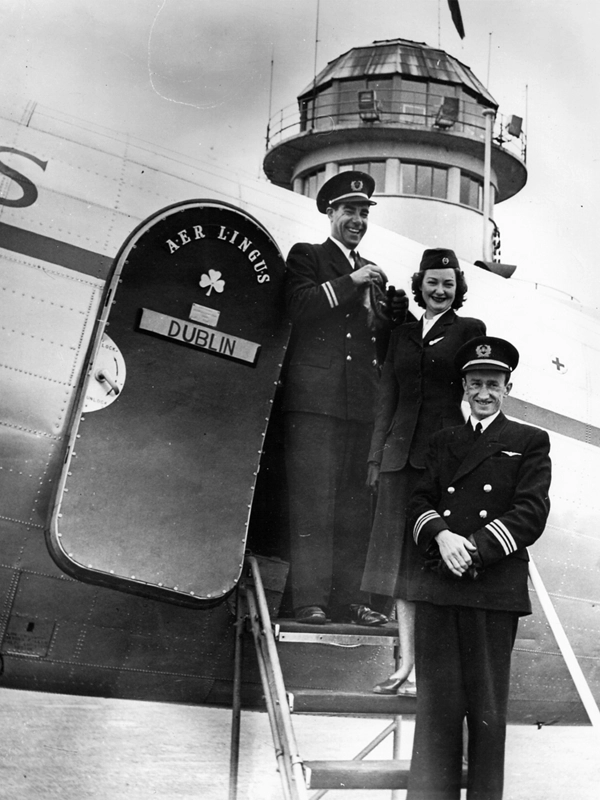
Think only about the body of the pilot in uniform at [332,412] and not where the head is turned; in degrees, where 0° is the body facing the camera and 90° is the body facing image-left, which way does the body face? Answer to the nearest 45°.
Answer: approximately 315°

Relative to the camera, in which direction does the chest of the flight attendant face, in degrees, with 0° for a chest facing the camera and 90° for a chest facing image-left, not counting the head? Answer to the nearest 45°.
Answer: approximately 0°

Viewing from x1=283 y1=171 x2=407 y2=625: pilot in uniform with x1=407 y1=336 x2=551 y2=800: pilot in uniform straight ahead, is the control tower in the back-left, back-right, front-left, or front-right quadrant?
back-left
